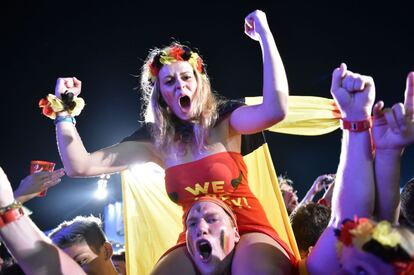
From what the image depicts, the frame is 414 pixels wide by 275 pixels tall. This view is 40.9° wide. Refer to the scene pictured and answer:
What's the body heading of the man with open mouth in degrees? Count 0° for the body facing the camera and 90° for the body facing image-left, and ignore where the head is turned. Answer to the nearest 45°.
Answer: approximately 45°

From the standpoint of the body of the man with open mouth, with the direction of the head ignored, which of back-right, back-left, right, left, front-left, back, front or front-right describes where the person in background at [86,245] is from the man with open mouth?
right

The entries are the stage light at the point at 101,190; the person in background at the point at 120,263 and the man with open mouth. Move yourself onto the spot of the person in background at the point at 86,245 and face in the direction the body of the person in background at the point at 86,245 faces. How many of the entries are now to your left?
1

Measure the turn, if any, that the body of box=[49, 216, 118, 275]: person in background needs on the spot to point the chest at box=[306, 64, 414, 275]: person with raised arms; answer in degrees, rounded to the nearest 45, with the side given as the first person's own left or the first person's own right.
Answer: approximately 90° to the first person's own left

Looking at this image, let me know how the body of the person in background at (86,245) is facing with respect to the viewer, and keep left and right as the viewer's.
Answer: facing the viewer and to the left of the viewer

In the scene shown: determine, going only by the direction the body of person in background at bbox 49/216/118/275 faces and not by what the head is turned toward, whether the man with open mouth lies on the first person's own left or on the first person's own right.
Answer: on the first person's own left

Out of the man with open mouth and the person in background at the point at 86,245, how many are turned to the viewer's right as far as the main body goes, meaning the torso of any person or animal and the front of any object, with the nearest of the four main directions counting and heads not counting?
0

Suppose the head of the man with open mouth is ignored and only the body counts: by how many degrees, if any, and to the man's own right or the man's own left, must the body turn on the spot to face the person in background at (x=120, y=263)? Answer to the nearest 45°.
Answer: approximately 90° to the man's own right
